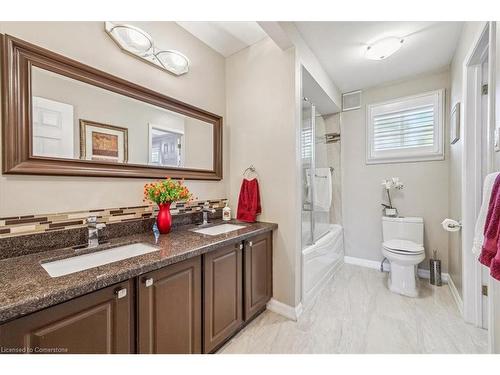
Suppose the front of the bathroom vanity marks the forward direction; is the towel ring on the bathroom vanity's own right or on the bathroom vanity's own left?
on the bathroom vanity's own left

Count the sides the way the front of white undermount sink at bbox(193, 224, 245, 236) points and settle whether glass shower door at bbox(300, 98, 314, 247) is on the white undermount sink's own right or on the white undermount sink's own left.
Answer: on the white undermount sink's own left

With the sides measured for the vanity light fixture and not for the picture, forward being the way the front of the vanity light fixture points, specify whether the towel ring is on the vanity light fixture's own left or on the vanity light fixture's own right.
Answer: on the vanity light fixture's own left

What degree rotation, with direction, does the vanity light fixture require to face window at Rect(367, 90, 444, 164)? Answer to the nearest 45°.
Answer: approximately 45° to its left

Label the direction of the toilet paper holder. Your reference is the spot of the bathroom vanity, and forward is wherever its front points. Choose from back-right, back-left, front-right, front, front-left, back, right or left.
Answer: front-left

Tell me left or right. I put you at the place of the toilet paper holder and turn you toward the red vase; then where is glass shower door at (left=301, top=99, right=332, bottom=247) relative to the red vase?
right
